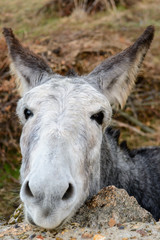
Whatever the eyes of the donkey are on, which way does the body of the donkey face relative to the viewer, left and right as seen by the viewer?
facing the viewer and to the left of the viewer
